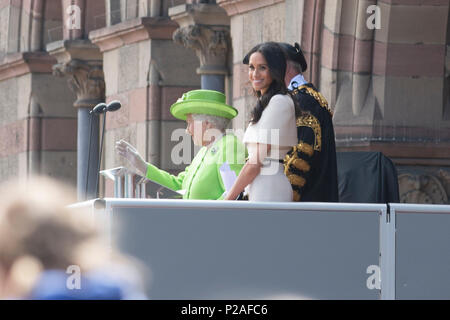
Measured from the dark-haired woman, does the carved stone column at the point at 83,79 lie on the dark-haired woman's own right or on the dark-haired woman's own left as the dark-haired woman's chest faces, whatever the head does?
on the dark-haired woman's own right

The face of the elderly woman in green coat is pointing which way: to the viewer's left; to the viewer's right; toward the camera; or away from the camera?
to the viewer's left

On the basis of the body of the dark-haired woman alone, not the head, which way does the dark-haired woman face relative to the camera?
to the viewer's left

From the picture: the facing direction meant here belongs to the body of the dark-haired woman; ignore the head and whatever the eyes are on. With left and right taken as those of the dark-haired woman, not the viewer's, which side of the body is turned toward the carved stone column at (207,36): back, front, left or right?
right

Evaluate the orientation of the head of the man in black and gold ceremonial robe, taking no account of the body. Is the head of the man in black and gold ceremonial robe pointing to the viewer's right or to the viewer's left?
to the viewer's left

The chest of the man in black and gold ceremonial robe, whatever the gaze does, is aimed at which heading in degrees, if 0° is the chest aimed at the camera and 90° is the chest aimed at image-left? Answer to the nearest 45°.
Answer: approximately 90°

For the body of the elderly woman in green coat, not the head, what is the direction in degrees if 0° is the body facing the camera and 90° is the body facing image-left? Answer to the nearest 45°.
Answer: approximately 45°
